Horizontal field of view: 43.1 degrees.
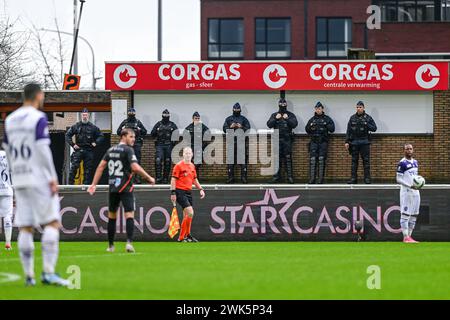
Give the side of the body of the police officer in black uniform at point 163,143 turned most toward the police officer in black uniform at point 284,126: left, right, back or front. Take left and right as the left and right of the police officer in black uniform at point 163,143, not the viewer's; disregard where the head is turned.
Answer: left

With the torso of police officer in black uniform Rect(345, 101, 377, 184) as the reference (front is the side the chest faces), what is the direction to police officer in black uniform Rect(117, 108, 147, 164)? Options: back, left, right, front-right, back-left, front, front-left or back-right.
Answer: right

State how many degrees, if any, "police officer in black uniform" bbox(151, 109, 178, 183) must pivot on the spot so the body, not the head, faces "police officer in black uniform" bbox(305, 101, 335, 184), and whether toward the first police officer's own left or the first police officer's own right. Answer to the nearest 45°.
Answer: approximately 90° to the first police officer's own left

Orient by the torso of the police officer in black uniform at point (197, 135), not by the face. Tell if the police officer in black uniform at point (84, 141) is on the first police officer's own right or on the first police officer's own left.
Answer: on the first police officer's own right
